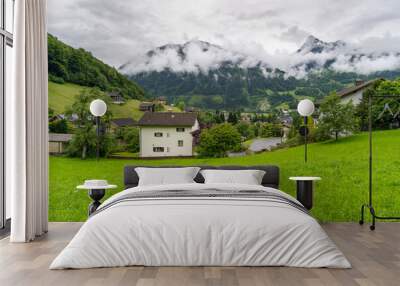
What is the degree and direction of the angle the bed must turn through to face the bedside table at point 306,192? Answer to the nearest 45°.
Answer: approximately 135° to its left

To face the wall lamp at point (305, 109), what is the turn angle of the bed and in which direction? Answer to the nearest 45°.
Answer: approximately 135° to its left

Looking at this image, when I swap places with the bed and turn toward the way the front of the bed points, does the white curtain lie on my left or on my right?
on my right

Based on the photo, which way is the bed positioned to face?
toward the camera
